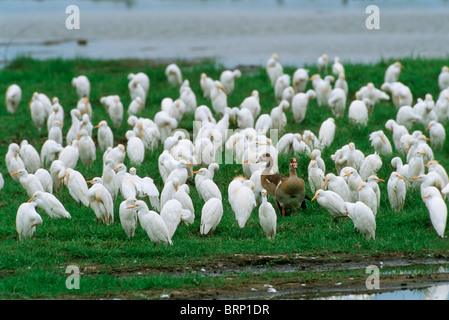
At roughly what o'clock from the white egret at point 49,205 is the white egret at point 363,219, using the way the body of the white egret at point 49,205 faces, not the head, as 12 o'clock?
the white egret at point 363,219 is roughly at 7 o'clock from the white egret at point 49,205.

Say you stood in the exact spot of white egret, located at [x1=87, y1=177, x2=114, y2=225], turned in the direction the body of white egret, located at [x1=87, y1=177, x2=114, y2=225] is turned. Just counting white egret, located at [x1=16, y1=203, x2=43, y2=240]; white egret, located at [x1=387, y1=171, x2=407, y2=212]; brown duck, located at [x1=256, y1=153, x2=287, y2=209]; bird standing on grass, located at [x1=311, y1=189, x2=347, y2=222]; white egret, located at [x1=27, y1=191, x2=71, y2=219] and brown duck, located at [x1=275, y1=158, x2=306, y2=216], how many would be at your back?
4

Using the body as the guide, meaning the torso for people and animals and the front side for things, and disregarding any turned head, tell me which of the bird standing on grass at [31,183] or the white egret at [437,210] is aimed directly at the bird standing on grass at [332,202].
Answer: the white egret

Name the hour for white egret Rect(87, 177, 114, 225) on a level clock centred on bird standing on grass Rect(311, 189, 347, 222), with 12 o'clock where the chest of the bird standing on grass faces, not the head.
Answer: The white egret is roughly at 12 o'clock from the bird standing on grass.

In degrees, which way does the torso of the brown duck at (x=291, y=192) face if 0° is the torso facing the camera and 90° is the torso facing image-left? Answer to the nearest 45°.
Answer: approximately 0°

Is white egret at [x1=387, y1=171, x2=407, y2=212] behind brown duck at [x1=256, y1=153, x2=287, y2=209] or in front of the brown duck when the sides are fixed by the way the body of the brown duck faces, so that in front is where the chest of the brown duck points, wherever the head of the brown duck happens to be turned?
behind

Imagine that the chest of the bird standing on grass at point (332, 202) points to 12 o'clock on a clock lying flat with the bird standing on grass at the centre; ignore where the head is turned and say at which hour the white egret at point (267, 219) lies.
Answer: The white egret is roughly at 11 o'clock from the bird standing on grass.

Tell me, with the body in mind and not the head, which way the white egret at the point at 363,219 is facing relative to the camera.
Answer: to the viewer's left

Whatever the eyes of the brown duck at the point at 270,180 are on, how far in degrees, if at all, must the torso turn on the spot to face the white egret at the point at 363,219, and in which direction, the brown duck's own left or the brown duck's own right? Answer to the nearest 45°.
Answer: approximately 135° to the brown duck's own left

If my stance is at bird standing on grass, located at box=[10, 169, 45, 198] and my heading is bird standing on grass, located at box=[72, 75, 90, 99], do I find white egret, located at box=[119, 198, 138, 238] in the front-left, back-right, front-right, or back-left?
back-right

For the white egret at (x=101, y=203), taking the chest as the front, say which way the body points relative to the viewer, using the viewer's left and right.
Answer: facing to the left of the viewer

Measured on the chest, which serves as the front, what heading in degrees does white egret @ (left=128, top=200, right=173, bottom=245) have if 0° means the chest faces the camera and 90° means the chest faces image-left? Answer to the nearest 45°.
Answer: approximately 90°

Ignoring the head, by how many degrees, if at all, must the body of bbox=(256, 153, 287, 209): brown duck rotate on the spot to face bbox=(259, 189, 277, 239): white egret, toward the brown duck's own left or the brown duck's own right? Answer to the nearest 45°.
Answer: approximately 90° to the brown duck's own left

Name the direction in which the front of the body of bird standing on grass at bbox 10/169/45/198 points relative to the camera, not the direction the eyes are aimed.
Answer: to the viewer's left

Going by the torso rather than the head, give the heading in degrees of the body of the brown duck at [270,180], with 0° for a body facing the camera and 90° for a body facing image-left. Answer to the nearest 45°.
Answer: approximately 90°
